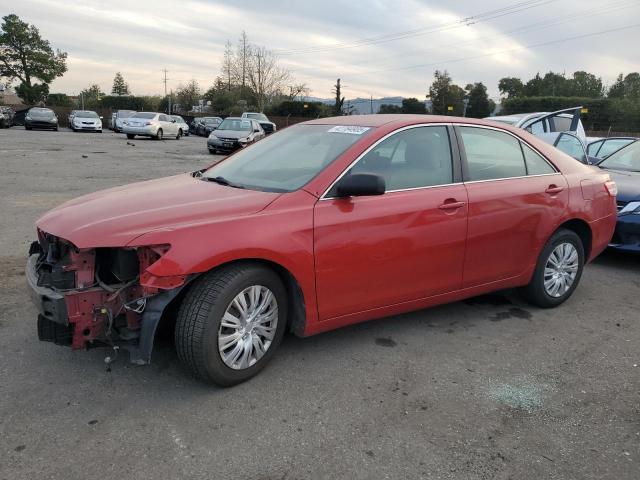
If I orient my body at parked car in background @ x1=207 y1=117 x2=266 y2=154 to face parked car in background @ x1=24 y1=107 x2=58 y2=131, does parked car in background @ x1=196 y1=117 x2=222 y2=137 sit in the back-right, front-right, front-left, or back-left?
front-right

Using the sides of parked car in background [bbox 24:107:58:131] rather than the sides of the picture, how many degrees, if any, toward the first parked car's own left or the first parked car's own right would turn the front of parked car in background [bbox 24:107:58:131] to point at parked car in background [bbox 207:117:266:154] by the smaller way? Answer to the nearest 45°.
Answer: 0° — it already faces it

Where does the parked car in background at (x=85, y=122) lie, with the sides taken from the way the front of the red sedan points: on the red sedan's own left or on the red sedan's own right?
on the red sedan's own right

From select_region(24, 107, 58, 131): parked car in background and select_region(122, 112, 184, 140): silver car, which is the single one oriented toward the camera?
the parked car in background

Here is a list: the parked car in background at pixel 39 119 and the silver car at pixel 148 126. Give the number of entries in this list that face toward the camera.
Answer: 1

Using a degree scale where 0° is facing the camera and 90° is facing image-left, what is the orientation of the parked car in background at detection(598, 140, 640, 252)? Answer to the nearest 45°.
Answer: approximately 45°

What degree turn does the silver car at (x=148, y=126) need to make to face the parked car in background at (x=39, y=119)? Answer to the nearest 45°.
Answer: approximately 90° to its left

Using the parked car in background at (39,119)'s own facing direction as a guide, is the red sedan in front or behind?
in front

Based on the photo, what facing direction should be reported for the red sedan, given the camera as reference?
facing the viewer and to the left of the viewer

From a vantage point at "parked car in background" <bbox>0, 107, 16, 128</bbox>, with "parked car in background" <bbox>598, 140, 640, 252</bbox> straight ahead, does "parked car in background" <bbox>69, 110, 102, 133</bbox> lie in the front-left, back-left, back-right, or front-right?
front-left

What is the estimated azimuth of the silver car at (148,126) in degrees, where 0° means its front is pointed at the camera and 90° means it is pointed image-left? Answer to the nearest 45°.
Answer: approximately 225°

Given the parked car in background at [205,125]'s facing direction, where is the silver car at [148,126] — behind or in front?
in front

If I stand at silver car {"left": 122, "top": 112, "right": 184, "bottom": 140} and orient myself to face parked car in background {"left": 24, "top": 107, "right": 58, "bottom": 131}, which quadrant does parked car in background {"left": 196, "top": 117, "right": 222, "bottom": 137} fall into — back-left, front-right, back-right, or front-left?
front-right

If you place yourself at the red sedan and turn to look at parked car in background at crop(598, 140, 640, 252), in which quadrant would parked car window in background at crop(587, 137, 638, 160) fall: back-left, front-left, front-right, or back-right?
front-left

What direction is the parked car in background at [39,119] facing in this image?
toward the camera

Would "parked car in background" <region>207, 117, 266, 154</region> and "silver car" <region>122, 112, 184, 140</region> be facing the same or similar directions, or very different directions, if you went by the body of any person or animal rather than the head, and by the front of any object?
very different directions

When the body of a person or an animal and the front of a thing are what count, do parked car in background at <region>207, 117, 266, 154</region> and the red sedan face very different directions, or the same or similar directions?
same or similar directions

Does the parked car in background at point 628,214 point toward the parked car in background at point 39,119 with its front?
no

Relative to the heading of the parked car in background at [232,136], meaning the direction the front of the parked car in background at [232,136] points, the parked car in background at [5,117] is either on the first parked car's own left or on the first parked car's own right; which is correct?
on the first parked car's own right

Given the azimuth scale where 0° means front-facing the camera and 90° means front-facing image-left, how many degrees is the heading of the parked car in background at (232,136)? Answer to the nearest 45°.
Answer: approximately 45°
